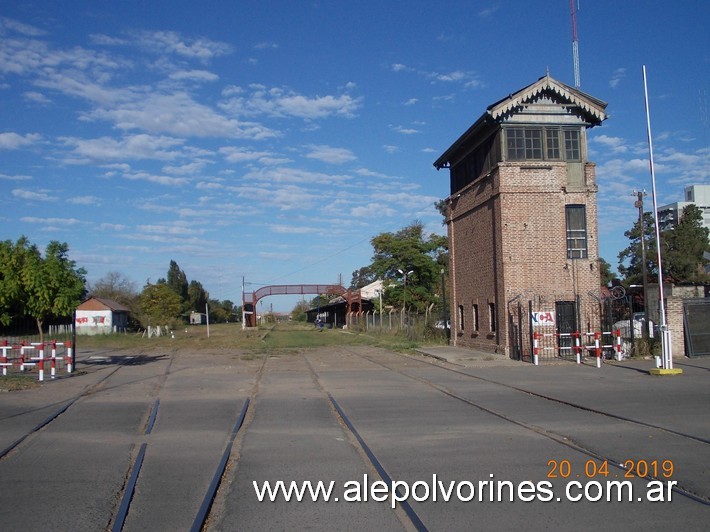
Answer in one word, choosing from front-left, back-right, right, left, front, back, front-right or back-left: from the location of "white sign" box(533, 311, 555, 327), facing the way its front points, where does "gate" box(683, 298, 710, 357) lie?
left

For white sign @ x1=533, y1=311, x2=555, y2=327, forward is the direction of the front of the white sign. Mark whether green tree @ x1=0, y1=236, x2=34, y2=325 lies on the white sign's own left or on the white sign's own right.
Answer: on the white sign's own right

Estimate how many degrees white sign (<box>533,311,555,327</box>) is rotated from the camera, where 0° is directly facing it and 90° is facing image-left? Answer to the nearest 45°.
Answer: approximately 0°
